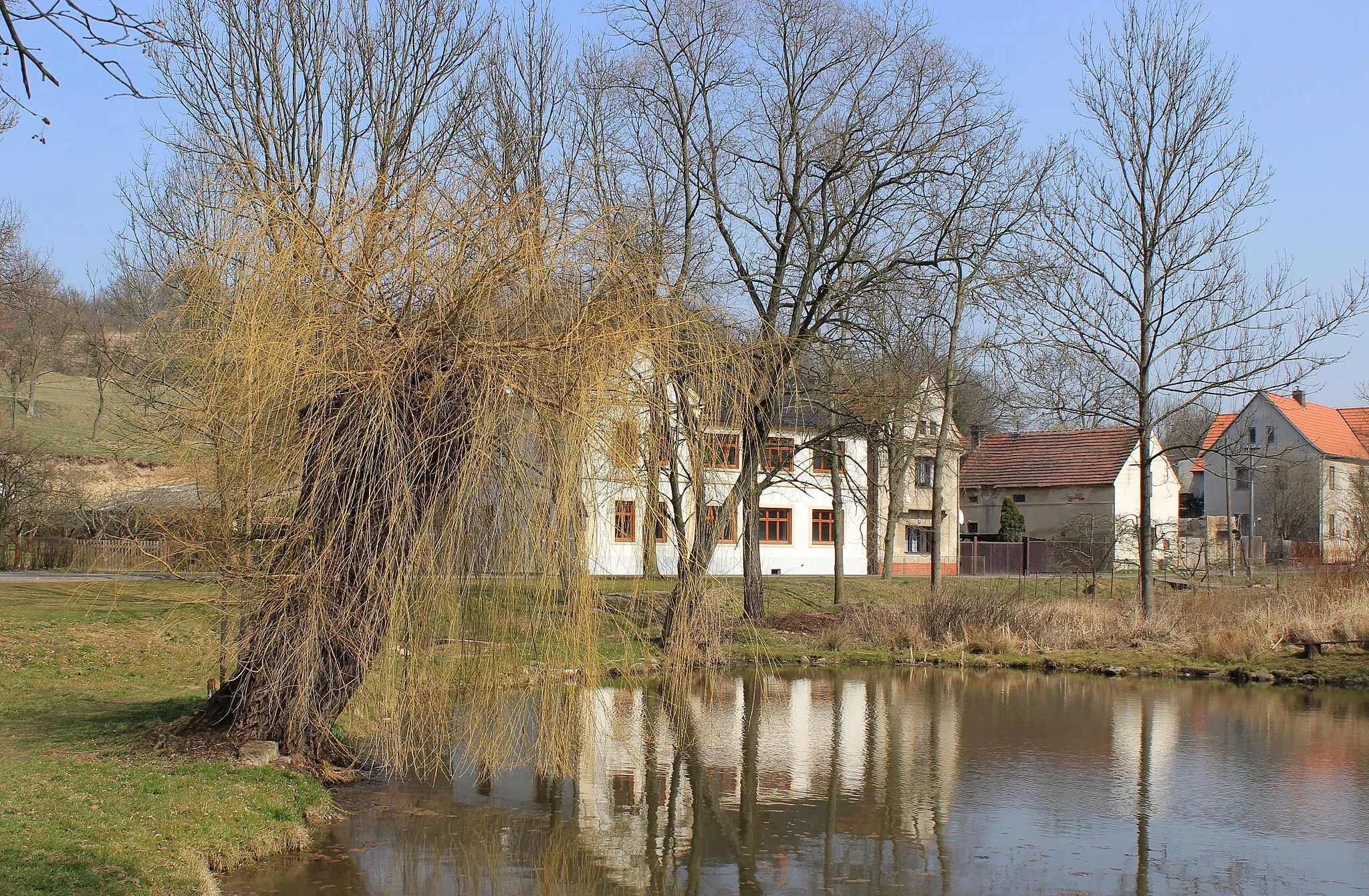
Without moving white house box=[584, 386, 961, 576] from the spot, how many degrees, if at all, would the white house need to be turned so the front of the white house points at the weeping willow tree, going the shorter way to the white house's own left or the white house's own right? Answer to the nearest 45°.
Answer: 0° — it already faces it

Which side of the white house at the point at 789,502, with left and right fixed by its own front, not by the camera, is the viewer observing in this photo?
front

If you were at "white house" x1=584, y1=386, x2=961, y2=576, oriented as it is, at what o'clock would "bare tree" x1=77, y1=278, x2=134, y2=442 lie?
The bare tree is roughly at 3 o'clock from the white house.

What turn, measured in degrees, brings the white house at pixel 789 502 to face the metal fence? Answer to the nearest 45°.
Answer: approximately 135° to its left

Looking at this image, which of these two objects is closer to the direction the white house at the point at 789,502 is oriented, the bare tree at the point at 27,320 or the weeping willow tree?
the weeping willow tree

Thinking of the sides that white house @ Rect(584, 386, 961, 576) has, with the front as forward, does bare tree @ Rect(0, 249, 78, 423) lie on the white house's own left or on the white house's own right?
on the white house's own right
